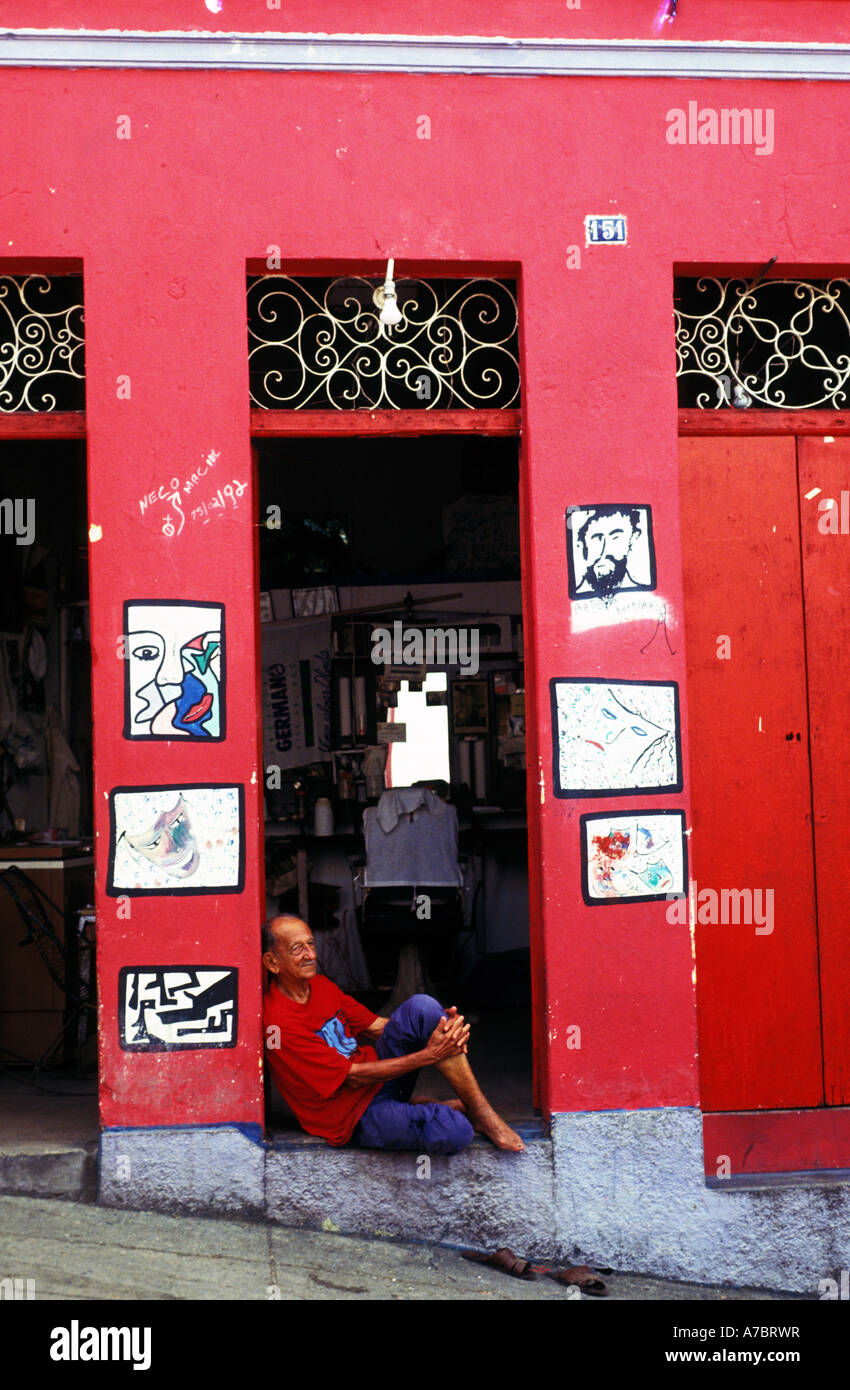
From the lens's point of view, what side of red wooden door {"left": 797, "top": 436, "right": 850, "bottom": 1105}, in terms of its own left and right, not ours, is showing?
front

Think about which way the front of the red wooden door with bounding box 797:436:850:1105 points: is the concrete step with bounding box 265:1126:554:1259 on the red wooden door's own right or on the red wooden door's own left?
on the red wooden door's own right

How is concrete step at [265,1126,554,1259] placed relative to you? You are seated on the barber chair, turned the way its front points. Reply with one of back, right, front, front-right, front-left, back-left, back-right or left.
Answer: back

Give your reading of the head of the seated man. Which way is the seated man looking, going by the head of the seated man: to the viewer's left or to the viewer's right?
to the viewer's right

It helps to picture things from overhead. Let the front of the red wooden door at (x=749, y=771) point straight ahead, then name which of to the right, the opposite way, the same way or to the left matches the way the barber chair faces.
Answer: the opposite way

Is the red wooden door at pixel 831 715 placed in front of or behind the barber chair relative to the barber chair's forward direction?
behind

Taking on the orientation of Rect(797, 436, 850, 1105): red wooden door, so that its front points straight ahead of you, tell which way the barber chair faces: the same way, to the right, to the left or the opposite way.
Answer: the opposite way

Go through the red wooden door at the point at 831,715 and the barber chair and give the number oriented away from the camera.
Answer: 1

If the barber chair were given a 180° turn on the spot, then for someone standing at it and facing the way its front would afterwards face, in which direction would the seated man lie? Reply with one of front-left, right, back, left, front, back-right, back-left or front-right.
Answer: front

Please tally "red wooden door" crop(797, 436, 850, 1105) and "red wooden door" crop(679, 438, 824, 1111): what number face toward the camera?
2

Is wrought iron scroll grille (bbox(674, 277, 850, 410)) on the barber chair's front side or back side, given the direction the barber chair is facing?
on the back side

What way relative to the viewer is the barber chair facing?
away from the camera
